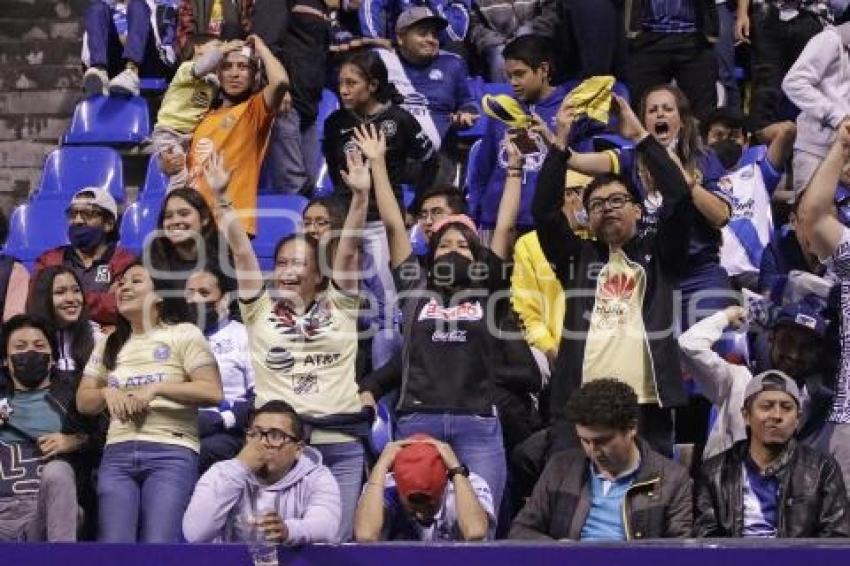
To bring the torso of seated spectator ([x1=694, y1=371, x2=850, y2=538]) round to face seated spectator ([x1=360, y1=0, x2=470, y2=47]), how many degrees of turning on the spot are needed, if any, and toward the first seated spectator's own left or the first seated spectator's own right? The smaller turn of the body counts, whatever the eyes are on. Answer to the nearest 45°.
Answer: approximately 135° to the first seated spectator's own right

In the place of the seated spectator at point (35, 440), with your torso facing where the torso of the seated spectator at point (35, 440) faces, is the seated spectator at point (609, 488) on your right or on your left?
on your left

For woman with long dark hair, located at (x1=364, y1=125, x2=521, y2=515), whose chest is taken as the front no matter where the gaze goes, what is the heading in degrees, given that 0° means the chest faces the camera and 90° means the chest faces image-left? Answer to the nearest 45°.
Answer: approximately 0°

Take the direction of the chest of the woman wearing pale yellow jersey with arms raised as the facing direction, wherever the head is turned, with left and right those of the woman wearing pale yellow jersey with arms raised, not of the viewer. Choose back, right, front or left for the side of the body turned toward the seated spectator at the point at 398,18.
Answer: back
